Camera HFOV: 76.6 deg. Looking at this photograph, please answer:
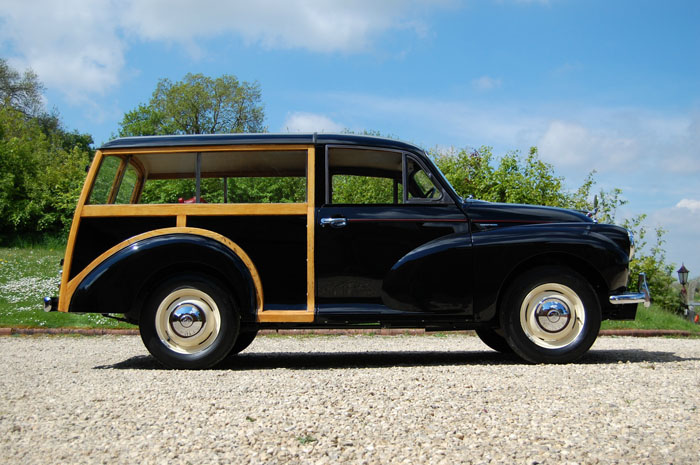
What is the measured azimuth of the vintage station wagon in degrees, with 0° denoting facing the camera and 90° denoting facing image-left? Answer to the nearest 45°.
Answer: approximately 270°

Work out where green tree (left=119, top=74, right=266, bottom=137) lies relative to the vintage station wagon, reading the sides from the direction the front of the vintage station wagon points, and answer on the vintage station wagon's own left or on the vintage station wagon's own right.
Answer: on the vintage station wagon's own left
